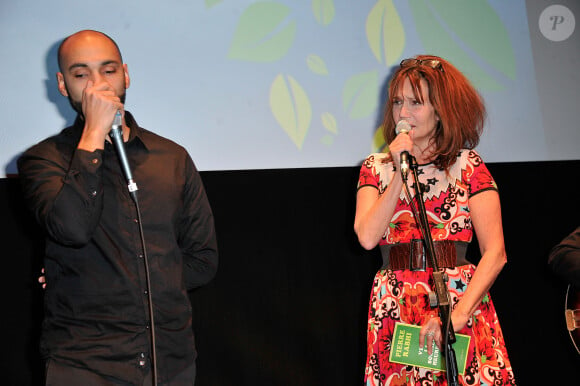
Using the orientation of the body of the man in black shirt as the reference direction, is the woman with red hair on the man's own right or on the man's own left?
on the man's own left

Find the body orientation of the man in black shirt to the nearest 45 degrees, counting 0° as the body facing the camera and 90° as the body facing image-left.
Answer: approximately 0°
